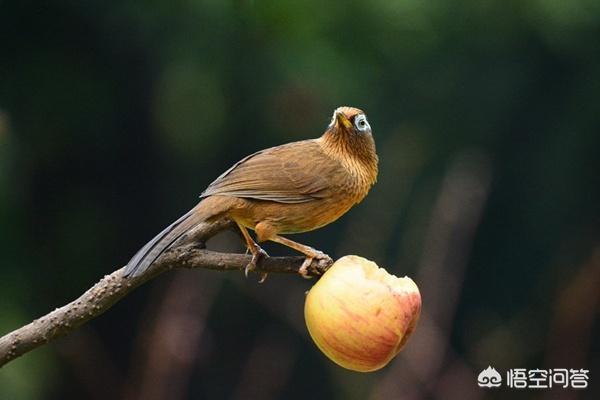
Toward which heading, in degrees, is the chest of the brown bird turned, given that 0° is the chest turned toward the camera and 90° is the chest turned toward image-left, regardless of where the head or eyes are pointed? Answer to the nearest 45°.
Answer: approximately 270°

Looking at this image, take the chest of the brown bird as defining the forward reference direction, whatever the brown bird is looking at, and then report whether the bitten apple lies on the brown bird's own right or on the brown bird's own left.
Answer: on the brown bird's own right
